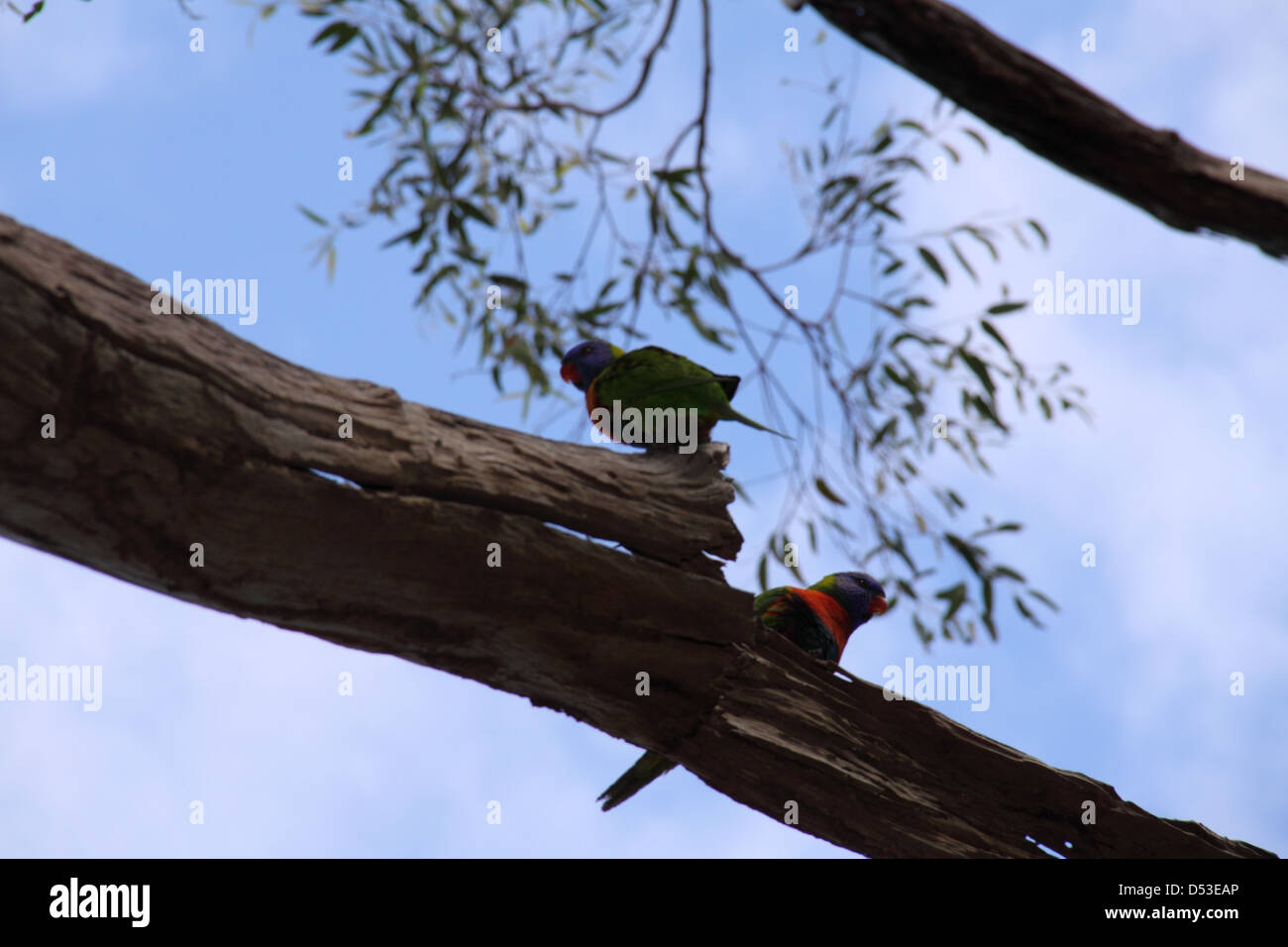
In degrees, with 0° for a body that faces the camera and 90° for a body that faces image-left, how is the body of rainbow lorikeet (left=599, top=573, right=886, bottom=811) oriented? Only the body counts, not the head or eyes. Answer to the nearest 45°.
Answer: approximately 270°

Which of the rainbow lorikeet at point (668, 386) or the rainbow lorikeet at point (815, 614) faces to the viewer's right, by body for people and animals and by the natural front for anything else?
the rainbow lorikeet at point (815, 614)

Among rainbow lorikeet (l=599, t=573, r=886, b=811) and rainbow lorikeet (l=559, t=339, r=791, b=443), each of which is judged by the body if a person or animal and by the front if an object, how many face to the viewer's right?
1

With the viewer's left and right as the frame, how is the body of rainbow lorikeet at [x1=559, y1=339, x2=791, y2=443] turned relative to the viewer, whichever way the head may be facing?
facing to the left of the viewer

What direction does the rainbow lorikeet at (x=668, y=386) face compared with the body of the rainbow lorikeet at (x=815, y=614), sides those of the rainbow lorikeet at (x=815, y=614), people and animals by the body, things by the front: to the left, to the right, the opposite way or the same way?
the opposite way
